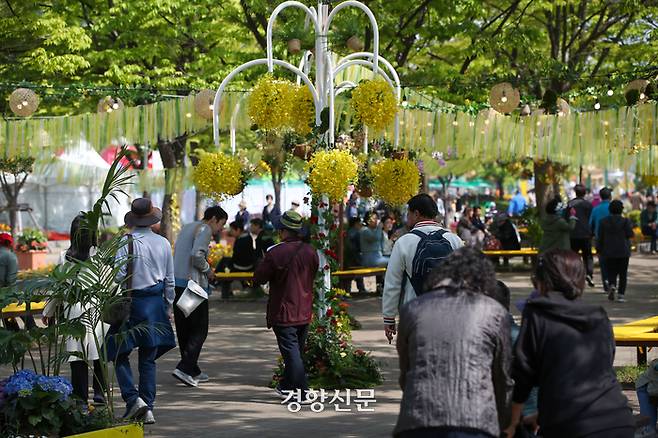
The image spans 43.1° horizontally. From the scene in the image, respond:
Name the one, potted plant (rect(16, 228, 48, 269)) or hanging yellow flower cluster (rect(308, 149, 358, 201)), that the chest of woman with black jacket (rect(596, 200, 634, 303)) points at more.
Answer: the potted plant

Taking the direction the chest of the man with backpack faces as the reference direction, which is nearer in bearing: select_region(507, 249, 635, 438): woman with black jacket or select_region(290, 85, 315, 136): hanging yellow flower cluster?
the hanging yellow flower cluster

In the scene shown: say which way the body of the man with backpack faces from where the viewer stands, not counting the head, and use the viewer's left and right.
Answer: facing away from the viewer and to the left of the viewer

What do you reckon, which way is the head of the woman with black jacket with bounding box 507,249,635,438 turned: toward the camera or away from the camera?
away from the camera

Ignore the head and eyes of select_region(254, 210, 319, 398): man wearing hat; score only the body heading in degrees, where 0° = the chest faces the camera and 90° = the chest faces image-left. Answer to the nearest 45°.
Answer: approximately 135°

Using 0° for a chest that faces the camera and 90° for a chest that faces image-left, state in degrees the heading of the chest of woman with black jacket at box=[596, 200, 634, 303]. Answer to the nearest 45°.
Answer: approximately 180°
